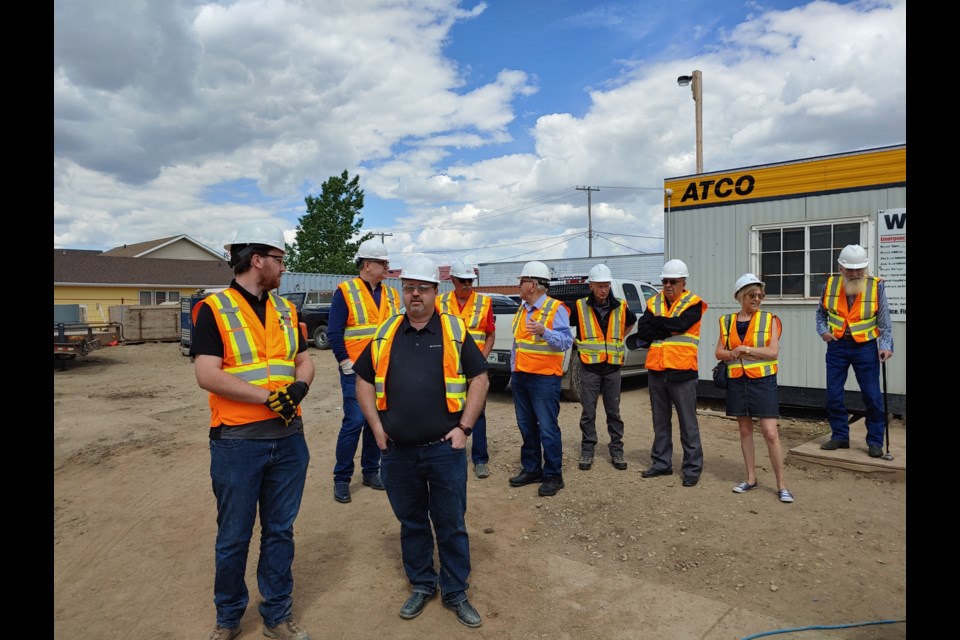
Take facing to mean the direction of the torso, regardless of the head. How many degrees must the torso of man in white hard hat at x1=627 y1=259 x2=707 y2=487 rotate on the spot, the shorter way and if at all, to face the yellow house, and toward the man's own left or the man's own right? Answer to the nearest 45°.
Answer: approximately 90° to the man's own right

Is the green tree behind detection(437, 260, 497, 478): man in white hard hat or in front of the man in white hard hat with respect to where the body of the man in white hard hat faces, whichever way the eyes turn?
behind

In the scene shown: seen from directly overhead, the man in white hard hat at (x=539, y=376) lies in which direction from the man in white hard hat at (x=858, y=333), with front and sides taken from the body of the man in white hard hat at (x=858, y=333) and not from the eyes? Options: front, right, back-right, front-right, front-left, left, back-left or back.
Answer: front-right

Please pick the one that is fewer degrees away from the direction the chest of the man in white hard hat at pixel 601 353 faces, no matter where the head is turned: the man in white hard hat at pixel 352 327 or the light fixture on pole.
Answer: the man in white hard hat

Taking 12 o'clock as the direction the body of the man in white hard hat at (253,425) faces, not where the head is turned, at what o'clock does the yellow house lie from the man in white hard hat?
The yellow house is roughly at 7 o'clock from the man in white hard hat.

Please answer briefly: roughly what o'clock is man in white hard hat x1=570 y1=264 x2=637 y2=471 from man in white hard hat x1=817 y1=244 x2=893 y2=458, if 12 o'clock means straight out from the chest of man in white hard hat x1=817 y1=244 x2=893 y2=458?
man in white hard hat x1=570 y1=264 x2=637 y2=471 is roughly at 2 o'clock from man in white hard hat x1=817 y1=244 x2=893 y2=458.

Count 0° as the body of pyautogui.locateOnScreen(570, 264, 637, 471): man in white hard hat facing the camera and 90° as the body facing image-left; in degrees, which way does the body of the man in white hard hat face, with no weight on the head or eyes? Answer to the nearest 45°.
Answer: approximately 0°

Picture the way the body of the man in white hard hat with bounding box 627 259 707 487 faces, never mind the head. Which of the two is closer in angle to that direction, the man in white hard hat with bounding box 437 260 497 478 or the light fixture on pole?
the man in white hard hat

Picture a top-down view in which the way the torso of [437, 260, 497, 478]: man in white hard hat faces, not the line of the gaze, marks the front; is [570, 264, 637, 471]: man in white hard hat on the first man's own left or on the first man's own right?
on the first man's own left

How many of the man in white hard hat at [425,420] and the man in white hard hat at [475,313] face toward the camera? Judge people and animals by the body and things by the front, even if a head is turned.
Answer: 2

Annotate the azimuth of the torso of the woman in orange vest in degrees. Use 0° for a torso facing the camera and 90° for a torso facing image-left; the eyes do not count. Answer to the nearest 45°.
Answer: approximately 45°

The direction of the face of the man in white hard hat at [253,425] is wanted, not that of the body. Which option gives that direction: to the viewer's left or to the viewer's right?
to the viewer's right
